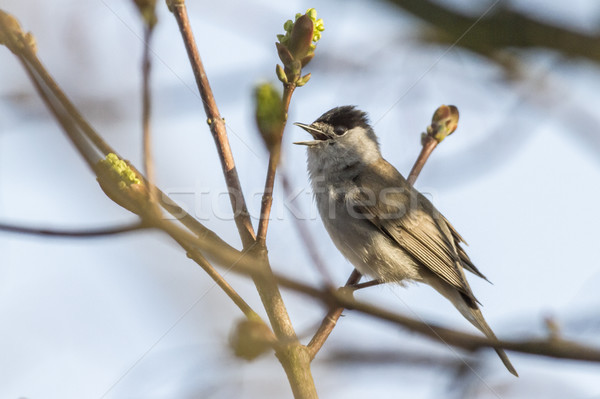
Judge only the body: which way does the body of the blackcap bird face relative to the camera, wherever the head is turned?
to the viewer's left

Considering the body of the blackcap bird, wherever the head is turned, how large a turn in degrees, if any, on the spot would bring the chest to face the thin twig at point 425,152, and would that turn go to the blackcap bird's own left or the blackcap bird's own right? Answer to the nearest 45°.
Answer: approximately 90° to the blackcap bird's own left
